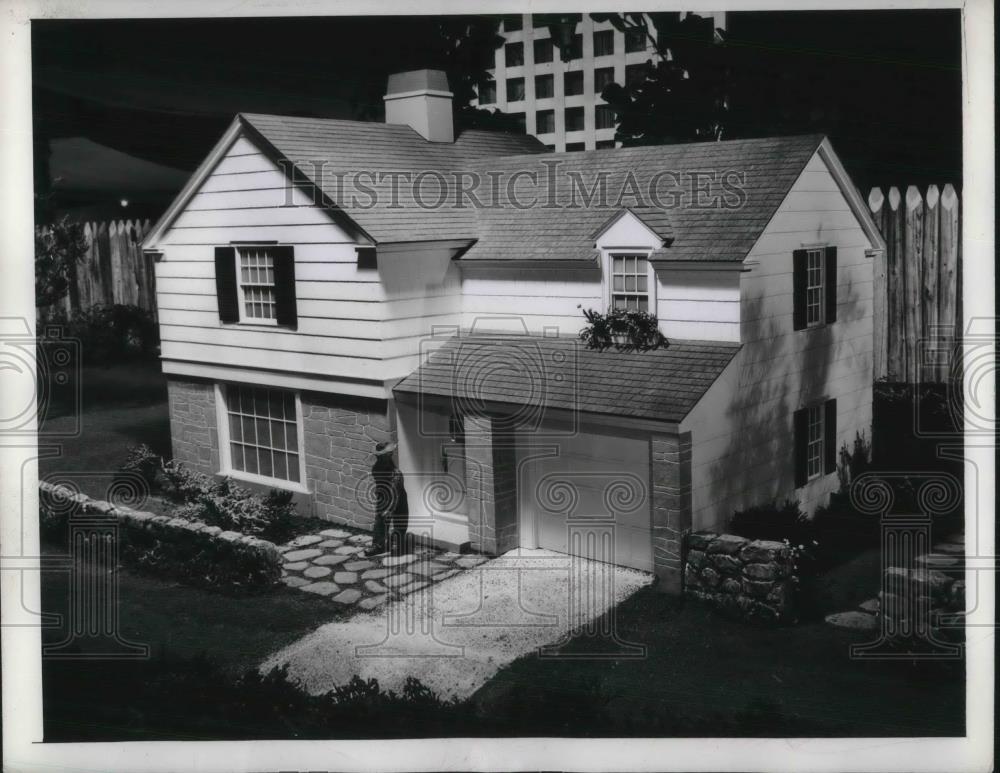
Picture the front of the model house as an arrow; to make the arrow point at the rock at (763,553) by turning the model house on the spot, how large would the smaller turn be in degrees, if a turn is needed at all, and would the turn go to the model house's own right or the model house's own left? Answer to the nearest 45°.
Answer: approximately 90° to the model house's own left

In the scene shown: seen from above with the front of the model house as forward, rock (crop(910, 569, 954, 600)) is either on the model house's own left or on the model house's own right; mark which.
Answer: on the model house's own left

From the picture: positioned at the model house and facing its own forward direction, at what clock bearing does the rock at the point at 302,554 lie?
The rock is roughly at 1 o'clock from the model house.

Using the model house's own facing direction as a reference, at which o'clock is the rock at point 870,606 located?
The rock is roughly at 9 o'clock from the model house.

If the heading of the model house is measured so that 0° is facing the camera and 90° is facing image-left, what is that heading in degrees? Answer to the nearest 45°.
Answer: approximately 45°

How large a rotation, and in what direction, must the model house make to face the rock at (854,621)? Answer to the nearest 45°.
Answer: approximately 90° to its left
